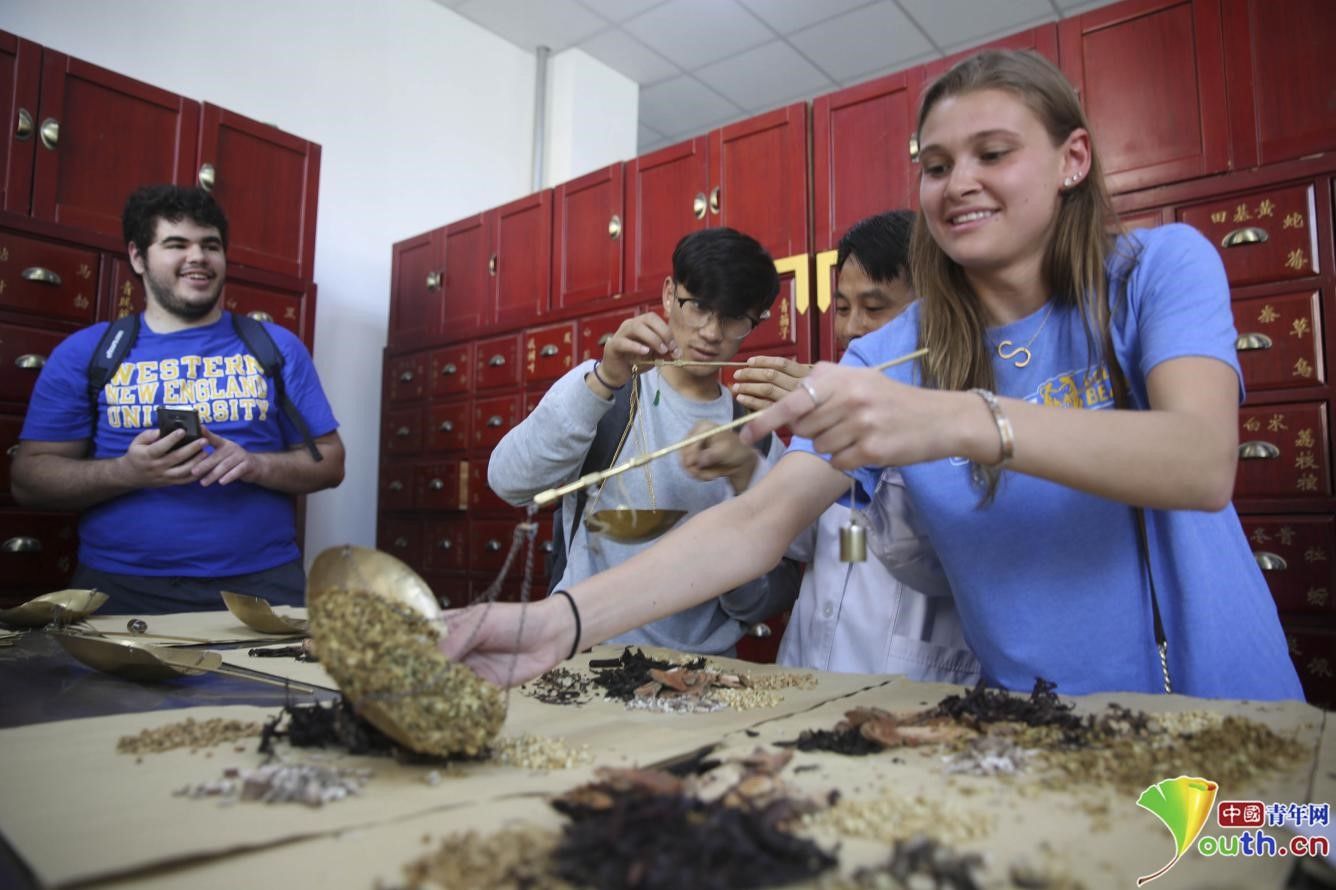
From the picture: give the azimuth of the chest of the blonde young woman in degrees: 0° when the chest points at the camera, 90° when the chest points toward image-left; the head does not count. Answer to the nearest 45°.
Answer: approximately 45°

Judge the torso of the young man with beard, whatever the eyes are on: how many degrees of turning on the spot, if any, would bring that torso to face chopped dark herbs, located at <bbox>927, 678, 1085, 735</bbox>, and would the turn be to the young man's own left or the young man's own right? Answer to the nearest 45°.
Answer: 0° — they already face it

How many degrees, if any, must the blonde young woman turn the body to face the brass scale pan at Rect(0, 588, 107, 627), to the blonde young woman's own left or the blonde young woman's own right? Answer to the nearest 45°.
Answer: approximately 45° to the blonde young woman's own right

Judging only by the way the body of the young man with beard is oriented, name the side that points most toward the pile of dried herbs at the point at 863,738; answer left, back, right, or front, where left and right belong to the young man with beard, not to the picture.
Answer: front

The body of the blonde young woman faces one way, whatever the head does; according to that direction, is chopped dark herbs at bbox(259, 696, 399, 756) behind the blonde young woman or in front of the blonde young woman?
in front

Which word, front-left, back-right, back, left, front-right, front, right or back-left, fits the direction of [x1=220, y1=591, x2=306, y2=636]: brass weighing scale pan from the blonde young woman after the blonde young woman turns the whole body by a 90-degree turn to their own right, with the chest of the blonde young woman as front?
front-left

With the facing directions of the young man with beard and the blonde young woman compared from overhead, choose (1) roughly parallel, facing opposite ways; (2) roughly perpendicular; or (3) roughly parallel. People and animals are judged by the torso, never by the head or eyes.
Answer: roughly perpendicular

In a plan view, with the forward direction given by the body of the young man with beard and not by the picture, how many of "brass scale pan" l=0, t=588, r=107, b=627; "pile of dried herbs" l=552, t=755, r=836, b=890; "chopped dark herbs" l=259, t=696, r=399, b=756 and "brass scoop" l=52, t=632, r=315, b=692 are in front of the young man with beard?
4

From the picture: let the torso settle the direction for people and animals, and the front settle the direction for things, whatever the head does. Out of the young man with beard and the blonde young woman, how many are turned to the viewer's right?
0

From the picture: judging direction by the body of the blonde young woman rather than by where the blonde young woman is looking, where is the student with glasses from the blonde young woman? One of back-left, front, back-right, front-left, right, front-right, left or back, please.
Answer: right

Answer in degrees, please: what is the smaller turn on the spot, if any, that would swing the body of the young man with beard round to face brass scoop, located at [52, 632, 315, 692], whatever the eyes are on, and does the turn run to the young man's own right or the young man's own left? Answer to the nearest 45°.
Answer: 0° — they already face it

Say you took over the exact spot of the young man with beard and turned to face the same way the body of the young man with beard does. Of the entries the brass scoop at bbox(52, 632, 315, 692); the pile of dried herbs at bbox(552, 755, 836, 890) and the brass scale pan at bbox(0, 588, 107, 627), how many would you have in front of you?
3

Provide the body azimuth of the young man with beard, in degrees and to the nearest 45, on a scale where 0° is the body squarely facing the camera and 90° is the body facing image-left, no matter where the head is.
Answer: approximately 0°

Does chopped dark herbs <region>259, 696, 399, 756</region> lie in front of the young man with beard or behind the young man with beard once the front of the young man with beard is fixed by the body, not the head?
in front

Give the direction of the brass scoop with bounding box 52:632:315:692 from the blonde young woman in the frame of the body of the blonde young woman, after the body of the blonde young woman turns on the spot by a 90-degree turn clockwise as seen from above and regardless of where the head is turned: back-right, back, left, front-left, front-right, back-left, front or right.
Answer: front-left
